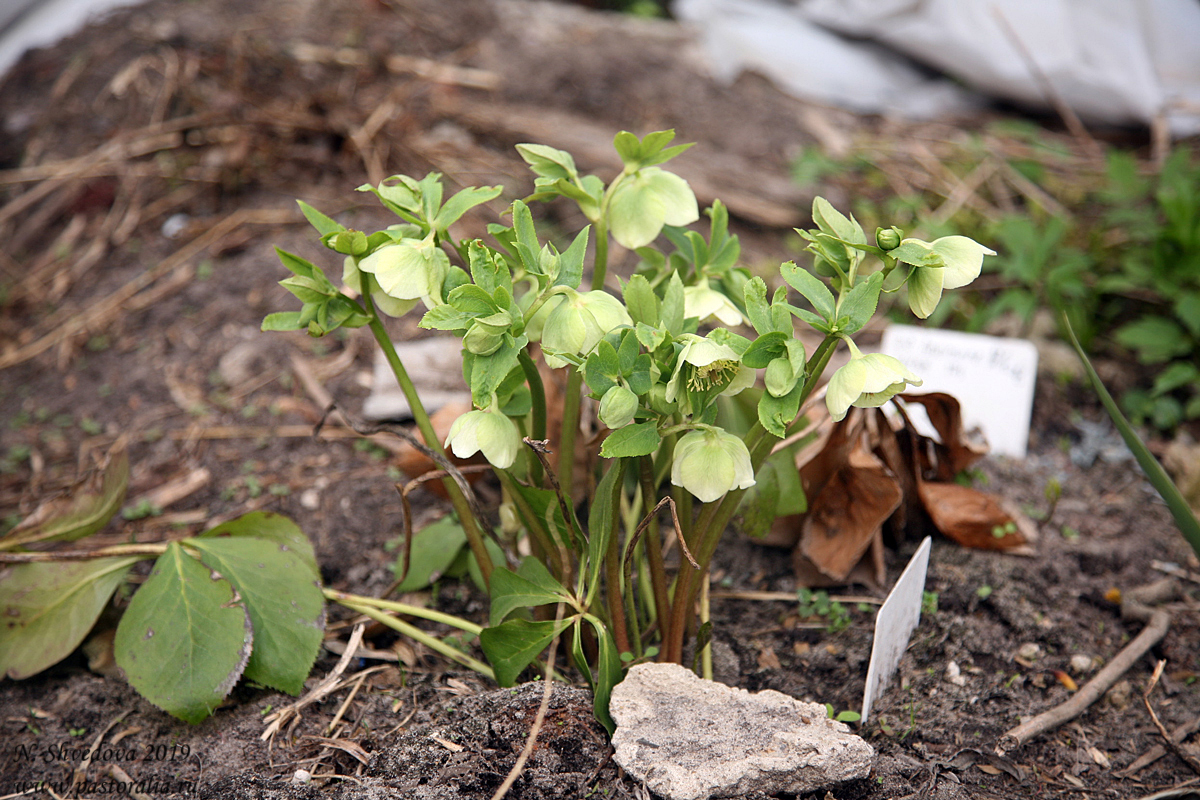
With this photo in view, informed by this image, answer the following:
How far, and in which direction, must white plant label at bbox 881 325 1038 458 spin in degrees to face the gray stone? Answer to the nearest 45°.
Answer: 0° — it already faces it

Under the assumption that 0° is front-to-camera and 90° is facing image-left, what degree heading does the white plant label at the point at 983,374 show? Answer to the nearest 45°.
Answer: approximately 0°

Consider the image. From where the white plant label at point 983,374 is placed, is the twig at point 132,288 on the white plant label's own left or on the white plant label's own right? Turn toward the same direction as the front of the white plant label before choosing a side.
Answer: on the white plant label's own right

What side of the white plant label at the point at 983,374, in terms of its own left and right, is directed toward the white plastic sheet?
back
